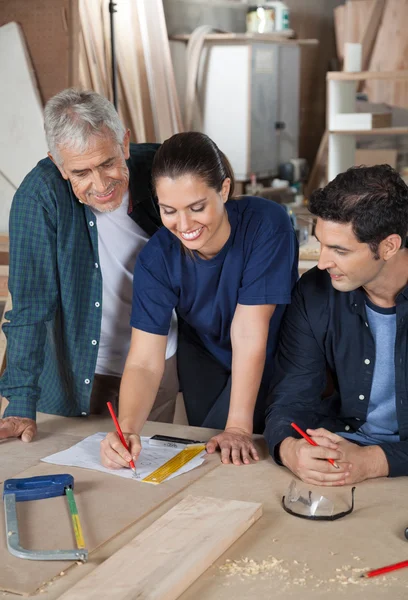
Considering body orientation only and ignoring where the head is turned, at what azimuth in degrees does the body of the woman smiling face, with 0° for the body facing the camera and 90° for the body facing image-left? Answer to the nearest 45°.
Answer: approximately 45°

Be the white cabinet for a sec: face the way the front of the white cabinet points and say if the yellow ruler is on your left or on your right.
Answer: on your right

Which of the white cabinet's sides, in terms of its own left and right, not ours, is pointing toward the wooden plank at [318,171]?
left

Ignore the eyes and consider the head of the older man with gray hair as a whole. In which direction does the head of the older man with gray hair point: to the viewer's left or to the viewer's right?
to the viewer's right

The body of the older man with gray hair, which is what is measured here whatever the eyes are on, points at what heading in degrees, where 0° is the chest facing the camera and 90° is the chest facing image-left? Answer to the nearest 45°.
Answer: approximately 315°
